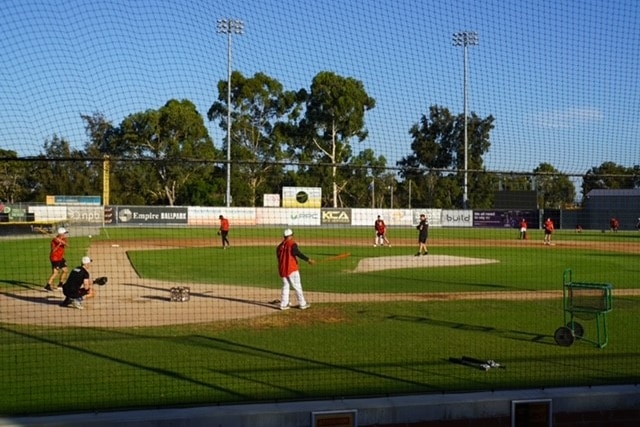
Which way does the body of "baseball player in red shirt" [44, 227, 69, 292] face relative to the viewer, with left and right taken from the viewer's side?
facing to the right of the viewer

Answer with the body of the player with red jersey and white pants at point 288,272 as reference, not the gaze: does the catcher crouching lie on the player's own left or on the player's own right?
on the player's own left

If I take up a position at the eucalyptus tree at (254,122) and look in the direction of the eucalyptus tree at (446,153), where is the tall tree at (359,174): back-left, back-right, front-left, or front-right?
front-right

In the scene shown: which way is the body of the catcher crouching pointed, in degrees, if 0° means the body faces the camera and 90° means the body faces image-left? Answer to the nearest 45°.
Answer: approximately 270°

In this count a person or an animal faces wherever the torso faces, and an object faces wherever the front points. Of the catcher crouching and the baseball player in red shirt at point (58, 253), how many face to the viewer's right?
2

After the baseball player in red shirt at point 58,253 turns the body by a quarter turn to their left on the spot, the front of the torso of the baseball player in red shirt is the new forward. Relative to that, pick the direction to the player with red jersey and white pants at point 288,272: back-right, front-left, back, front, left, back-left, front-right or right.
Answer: back-right

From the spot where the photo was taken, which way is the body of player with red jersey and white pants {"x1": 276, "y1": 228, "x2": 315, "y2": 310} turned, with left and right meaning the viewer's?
facing away from the viewer and to the right of the viewer

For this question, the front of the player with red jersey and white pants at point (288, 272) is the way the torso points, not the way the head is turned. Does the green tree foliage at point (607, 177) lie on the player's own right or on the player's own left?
on the player's own right
